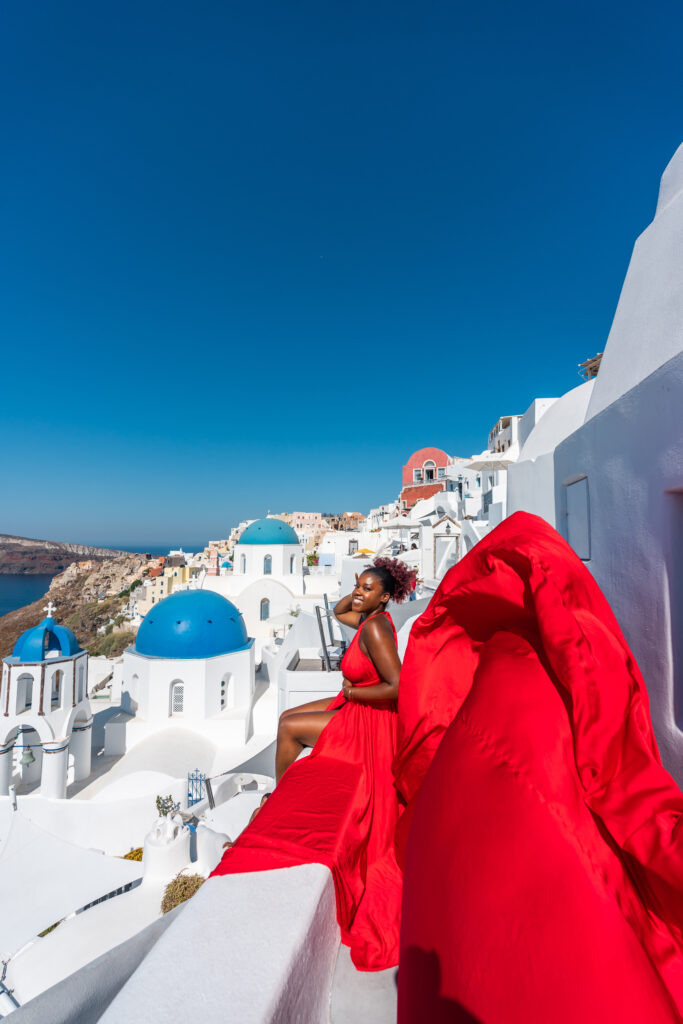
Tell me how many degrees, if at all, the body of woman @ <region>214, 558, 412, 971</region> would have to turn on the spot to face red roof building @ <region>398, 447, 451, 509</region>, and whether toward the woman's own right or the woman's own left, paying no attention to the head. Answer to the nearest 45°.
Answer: approximately 90° to the woman's own right

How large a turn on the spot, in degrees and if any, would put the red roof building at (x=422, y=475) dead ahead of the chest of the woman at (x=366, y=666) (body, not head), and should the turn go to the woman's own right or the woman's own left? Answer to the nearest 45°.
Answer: approximately 90° to the woman's own right

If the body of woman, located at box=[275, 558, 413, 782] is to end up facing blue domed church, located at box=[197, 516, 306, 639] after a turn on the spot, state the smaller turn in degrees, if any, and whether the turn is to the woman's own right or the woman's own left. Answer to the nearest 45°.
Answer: approximately 90° to the woman's own right

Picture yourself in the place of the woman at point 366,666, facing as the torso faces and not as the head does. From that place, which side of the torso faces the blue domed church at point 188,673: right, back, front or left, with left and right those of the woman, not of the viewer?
right

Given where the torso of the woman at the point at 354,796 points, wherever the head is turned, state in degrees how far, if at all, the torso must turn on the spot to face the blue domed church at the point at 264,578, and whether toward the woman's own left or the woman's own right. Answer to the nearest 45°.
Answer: approximately 90° to the woman's own right

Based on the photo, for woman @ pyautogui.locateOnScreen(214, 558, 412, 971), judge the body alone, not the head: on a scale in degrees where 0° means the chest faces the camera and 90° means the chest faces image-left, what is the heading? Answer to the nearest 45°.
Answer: approximately 90°

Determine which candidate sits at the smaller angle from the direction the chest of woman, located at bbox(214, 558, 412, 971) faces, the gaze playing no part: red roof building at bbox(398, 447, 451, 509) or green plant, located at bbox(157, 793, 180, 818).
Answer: the green plant
